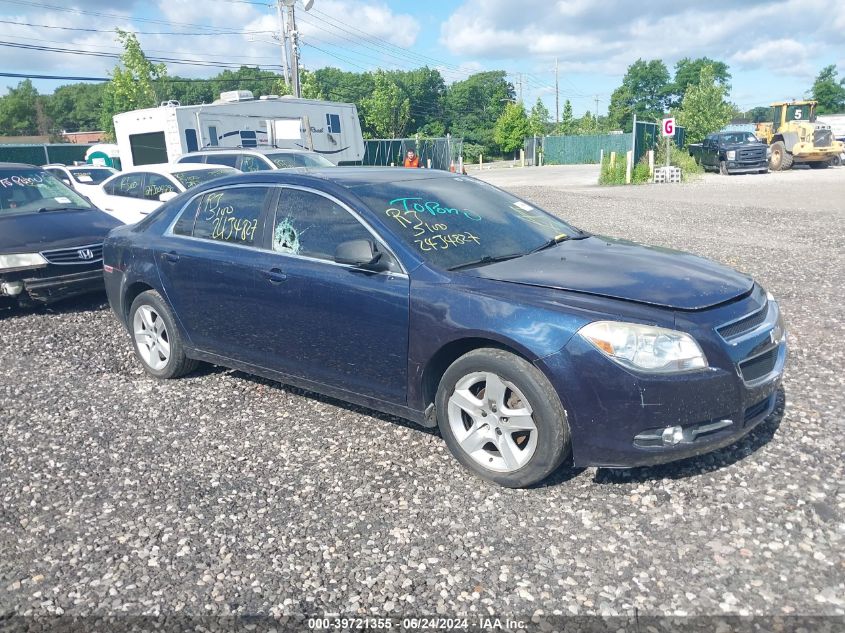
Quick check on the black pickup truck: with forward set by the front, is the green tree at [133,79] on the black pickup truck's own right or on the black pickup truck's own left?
on the black pickup truck's own right

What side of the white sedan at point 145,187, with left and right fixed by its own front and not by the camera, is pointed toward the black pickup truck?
left

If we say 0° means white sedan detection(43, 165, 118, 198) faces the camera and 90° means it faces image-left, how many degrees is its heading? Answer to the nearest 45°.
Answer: approximately 315°

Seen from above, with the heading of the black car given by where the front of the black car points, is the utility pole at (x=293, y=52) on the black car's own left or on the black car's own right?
on the black car's own left

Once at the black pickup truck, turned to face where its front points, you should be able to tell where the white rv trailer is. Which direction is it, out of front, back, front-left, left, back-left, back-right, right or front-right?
right

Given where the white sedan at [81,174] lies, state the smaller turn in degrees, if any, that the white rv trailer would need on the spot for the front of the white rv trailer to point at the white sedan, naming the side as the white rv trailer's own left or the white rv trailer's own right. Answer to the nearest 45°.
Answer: approximately 180°

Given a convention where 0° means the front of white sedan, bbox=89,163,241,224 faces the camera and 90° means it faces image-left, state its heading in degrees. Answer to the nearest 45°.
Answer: approximately 315°

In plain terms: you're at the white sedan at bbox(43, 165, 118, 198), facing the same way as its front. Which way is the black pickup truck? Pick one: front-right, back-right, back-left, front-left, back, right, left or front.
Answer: front-left

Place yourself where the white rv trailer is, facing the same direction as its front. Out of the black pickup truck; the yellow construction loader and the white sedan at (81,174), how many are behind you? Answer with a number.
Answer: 1

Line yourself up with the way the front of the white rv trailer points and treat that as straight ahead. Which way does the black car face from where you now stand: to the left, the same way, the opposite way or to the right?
to the right

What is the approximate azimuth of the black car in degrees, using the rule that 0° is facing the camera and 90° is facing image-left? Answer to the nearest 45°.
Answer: approximately 315°
